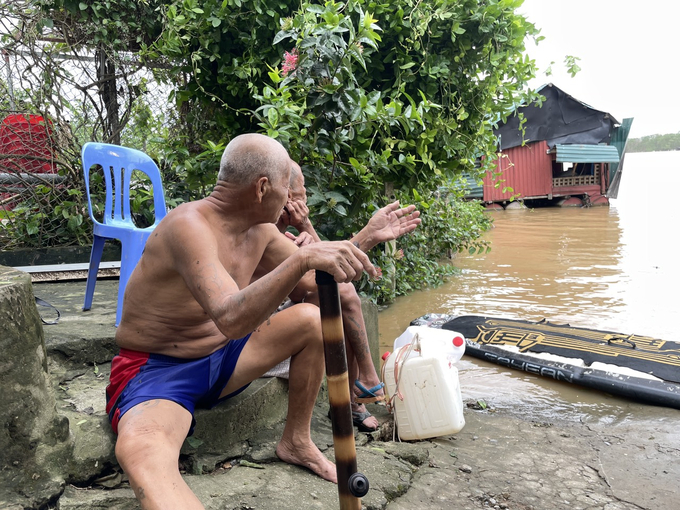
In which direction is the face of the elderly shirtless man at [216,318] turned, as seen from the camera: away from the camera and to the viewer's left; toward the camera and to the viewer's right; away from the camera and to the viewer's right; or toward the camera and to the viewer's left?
away from the camera and to the viewer's right

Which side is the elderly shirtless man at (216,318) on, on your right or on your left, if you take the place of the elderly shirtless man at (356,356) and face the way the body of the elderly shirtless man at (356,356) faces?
on your right
